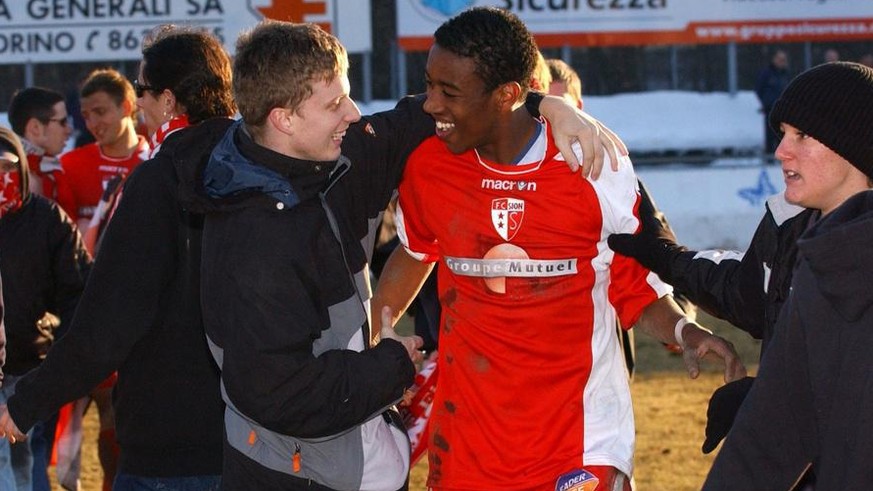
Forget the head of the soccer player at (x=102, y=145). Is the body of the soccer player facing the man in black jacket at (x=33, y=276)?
yes

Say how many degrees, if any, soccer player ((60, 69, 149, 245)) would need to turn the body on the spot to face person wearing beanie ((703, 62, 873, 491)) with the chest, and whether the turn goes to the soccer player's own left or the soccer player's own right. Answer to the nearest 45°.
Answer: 0° — they already face them

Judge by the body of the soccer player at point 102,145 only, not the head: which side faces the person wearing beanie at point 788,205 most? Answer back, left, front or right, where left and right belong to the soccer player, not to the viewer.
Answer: front

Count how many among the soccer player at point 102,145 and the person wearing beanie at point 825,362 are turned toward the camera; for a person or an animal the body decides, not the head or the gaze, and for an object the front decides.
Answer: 1

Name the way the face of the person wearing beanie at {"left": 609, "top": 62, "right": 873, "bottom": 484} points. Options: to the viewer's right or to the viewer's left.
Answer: to the viewer's left

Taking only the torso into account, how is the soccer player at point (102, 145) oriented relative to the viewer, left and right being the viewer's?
facing the viewer

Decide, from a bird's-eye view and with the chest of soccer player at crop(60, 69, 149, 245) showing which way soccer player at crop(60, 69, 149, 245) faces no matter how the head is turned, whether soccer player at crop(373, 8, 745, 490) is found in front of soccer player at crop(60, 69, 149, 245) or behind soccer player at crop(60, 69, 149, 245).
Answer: in front

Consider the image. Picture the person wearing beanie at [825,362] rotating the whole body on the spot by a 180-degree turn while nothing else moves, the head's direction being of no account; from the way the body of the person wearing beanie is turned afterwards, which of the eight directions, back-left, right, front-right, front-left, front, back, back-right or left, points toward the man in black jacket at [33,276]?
back-left

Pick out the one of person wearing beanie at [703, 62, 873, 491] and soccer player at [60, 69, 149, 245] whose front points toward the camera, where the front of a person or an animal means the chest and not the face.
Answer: the soccer player

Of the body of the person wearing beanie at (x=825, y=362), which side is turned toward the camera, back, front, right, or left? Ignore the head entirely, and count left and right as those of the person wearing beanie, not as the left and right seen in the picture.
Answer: left

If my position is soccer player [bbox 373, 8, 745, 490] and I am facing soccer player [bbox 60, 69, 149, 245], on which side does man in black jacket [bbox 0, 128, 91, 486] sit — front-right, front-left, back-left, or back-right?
front-left

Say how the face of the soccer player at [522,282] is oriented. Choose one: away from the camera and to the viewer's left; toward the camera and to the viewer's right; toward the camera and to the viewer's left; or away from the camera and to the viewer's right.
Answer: toward the camera and to the viewer's left
